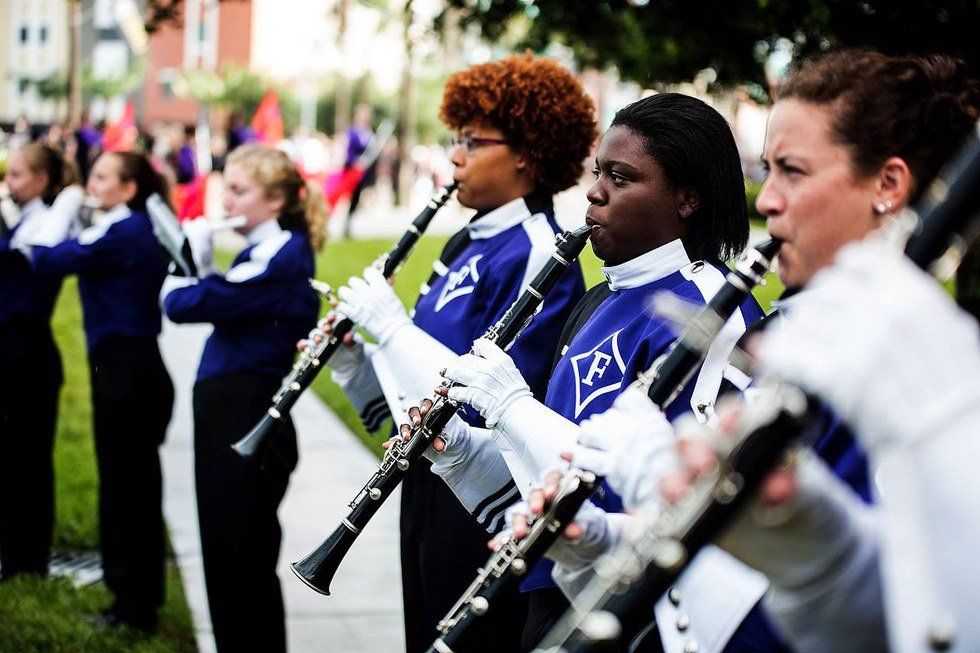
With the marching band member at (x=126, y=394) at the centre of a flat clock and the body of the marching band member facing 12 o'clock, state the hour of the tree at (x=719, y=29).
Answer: The tree is roughly at 4 o'clock from the marching band member.

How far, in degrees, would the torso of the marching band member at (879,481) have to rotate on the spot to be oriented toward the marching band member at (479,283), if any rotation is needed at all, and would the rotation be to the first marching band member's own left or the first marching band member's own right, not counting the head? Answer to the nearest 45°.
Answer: approximately 45° to the first marching band member's own right

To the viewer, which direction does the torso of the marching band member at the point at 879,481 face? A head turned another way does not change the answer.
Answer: to the viewer's left

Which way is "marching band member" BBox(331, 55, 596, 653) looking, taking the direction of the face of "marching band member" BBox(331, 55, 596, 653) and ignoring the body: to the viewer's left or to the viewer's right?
to the viewer's left

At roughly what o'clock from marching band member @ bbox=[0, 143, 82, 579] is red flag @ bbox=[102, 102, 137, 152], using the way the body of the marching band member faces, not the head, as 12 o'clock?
The red flag is roughly at 3 o'clock from the marching band member.

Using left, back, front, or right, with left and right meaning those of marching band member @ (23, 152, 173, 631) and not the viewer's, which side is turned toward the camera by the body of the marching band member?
left

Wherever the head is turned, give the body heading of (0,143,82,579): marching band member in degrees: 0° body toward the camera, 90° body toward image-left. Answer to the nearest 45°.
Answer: approximately 90°

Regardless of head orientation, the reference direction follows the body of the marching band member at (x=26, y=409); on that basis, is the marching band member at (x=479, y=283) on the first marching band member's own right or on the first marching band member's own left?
on the first marching band member's own left

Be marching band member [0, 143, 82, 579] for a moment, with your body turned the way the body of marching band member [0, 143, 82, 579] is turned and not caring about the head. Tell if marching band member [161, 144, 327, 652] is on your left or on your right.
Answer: on your left

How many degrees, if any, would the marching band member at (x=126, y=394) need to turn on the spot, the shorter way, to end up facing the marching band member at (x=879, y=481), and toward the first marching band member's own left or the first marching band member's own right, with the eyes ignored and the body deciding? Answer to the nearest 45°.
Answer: approximately 90° to the first marching band member's own left

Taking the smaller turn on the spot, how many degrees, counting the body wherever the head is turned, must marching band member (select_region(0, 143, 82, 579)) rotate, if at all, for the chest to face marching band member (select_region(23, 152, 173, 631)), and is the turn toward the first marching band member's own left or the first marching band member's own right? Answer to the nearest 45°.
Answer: approximately 135° to the first marching band member's own left

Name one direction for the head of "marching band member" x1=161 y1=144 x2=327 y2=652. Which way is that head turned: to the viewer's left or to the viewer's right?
to the viewer's left
